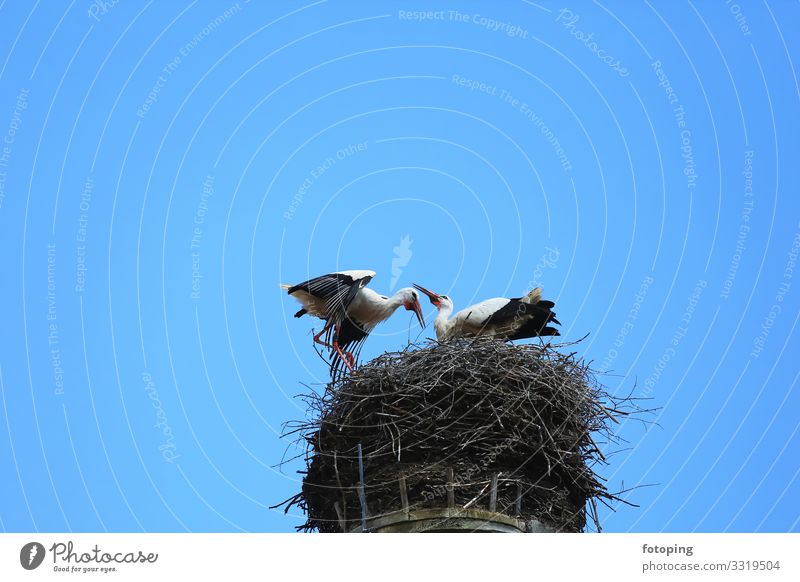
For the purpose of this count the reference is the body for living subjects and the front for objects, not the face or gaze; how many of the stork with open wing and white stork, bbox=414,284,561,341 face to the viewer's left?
1

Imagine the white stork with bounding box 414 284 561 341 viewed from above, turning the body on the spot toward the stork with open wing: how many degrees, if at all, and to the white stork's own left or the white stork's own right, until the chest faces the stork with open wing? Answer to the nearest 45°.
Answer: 0° — it already faces it

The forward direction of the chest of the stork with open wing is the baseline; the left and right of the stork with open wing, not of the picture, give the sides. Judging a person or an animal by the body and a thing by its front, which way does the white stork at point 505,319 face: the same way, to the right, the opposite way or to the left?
the opposite way

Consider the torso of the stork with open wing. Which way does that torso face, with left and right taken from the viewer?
facing to the right of the viewer

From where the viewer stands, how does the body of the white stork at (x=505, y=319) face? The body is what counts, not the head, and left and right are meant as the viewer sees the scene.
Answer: facing to the left of the viewer

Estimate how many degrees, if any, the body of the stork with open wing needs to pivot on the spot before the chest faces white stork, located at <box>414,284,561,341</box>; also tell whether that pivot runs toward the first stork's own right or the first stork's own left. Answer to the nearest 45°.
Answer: approximately 45° to the first stork's own right
